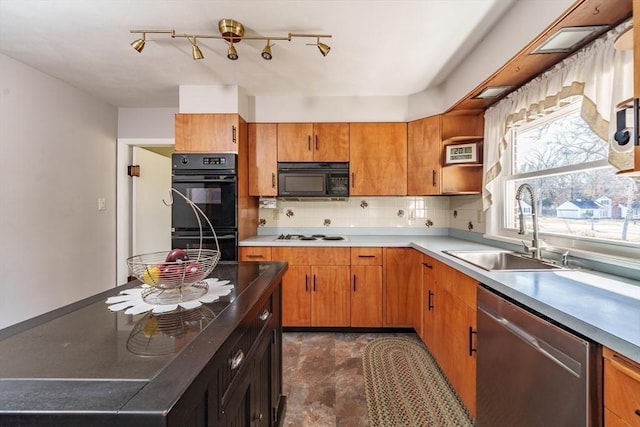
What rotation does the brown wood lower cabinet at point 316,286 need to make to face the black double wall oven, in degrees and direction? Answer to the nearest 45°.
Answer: approximately 90° to its right

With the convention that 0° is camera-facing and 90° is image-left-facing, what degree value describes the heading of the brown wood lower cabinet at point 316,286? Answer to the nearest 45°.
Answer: approximately 0°

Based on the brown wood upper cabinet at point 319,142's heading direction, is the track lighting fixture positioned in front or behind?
in front

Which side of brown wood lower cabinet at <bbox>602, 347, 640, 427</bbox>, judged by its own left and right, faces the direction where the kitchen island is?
front

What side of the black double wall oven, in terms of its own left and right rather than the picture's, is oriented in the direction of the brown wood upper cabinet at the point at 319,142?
left

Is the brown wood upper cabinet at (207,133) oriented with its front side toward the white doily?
yes

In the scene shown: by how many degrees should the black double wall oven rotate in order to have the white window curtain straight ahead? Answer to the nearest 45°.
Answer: approximately 45° to its left

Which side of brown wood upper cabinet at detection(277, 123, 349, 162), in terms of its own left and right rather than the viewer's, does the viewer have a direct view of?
front

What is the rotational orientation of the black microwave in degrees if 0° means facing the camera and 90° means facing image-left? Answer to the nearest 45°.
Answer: approximately 0°
